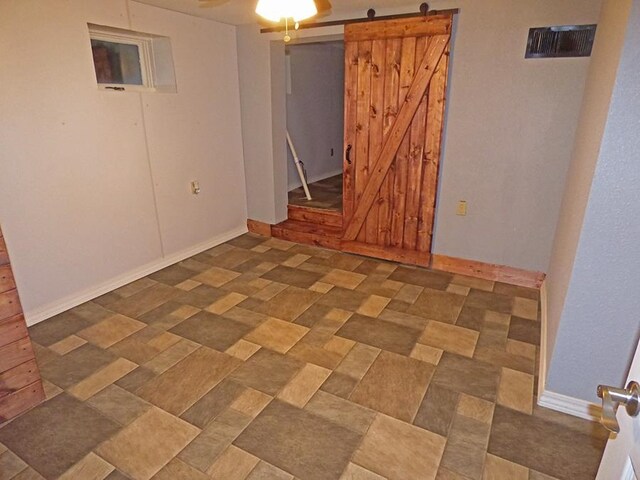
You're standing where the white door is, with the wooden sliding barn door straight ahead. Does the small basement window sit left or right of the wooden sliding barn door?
left

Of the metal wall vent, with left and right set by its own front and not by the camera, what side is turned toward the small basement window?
right

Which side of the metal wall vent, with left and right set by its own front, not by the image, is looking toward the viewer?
front

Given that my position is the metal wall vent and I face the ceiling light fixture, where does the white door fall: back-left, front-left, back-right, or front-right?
front-left

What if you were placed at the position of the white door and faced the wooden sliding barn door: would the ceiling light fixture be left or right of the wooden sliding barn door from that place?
left

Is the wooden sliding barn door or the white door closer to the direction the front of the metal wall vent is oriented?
the white door

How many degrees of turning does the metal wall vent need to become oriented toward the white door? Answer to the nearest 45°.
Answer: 0° — it already faces it
